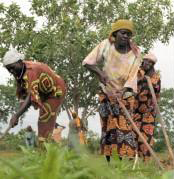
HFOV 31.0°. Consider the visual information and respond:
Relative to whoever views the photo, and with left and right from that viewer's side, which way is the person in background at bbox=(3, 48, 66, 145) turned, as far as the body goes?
facing to the left of the viewer

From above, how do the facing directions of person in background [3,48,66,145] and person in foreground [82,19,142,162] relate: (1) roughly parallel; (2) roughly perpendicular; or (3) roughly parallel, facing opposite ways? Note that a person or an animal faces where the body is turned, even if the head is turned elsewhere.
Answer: roughly perpendicular

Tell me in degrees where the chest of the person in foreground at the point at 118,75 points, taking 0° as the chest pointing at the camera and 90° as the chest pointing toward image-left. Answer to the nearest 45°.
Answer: approximately 0°

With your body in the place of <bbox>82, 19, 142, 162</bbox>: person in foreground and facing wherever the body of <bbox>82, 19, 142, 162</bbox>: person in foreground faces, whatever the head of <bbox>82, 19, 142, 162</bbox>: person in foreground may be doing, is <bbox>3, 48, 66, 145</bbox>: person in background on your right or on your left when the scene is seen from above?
on your right

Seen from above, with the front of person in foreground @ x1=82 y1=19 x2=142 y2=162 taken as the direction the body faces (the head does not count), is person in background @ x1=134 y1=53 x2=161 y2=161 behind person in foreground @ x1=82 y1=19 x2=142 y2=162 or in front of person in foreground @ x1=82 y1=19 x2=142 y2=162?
behind

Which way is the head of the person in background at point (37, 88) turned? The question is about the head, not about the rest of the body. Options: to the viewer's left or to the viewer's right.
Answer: to the viewer's left

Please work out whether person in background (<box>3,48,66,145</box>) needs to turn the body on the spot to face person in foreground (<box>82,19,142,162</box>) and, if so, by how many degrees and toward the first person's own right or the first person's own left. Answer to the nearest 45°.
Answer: approximately 180°
